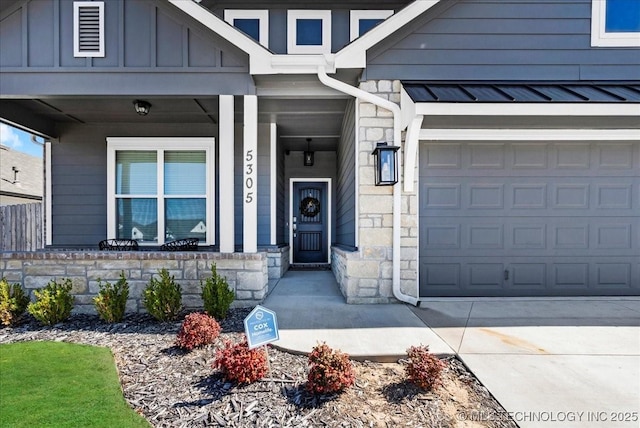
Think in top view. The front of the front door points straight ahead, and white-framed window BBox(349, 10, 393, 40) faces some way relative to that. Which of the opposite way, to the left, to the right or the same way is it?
the same way

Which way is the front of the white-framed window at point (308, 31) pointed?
toward the camera

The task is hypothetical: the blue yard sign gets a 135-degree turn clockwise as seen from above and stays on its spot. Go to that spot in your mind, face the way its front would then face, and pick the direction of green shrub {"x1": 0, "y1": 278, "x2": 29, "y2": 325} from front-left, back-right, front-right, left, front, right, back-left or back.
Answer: front

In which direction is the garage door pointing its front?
toward the camera

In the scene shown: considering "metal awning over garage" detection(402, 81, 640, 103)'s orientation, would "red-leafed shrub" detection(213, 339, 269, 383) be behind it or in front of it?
in front

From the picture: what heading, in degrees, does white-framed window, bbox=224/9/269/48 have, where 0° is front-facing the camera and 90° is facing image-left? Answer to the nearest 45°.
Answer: approximately 0°

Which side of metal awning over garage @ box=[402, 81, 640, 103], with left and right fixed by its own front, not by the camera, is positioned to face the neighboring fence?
right

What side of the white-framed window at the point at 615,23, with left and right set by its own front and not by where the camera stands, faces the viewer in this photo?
front

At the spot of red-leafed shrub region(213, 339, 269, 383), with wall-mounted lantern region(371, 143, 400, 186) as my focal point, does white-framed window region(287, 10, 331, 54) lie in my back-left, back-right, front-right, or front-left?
front-left

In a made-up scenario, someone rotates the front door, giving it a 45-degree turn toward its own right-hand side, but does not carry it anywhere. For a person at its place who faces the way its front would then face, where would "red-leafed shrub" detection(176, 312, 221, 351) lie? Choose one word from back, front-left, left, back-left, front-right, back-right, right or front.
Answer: front-left

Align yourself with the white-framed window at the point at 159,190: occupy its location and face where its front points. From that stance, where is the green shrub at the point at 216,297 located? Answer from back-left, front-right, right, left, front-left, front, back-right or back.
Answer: front

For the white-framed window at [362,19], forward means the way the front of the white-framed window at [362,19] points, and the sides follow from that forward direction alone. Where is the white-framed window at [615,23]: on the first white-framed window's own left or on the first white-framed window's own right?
on the first white-framed window's own left

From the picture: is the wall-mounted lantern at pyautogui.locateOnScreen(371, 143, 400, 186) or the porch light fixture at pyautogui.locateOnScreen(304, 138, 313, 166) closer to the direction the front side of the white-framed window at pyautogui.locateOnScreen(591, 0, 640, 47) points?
the wall-mounted lantern

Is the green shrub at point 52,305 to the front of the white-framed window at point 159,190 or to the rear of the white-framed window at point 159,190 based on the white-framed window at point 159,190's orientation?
to the front

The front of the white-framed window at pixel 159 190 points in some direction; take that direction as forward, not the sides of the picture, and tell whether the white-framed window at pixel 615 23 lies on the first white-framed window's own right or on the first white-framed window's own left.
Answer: on the first white-framed window's own left

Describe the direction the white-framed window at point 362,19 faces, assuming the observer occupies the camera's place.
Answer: facing the viewer
